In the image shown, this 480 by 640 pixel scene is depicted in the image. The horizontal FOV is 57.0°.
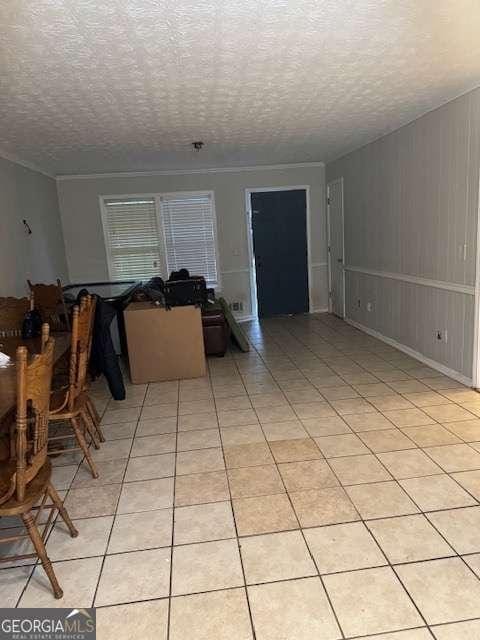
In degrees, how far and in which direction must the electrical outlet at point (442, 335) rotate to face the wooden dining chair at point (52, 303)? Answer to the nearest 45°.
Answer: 0° — it already faces it

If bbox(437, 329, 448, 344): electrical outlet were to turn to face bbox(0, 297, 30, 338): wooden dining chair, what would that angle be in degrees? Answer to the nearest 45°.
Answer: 0° — it already faces it

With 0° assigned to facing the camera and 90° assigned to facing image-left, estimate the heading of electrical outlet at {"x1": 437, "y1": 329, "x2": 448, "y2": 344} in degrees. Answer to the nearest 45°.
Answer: approximately 45°

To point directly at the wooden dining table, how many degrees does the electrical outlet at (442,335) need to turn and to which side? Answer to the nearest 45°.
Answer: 0° — it already faces it

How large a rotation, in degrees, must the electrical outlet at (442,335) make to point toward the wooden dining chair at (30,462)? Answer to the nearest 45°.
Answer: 0° — it already faces it

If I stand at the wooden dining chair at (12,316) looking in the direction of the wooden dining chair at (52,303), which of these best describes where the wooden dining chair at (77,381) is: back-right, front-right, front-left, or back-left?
back-right

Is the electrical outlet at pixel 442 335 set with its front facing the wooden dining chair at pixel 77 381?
yes
